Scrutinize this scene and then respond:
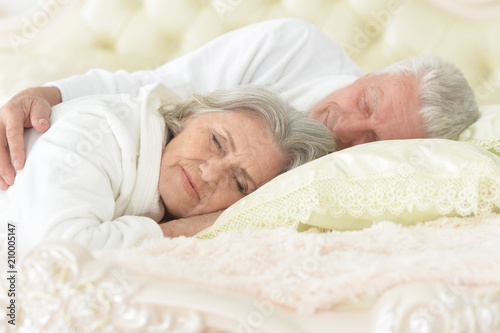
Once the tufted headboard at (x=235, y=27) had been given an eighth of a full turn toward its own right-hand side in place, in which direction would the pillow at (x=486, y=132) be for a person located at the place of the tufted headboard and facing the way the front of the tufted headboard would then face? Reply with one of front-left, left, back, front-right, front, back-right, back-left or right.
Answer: left

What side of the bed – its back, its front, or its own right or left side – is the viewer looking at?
front

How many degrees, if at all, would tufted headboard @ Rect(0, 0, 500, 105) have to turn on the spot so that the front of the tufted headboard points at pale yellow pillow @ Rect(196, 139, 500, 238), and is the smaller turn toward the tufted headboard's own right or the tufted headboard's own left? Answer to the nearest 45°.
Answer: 0° — it already faces it

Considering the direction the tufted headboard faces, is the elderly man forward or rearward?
forward

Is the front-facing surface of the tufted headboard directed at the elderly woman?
yes
